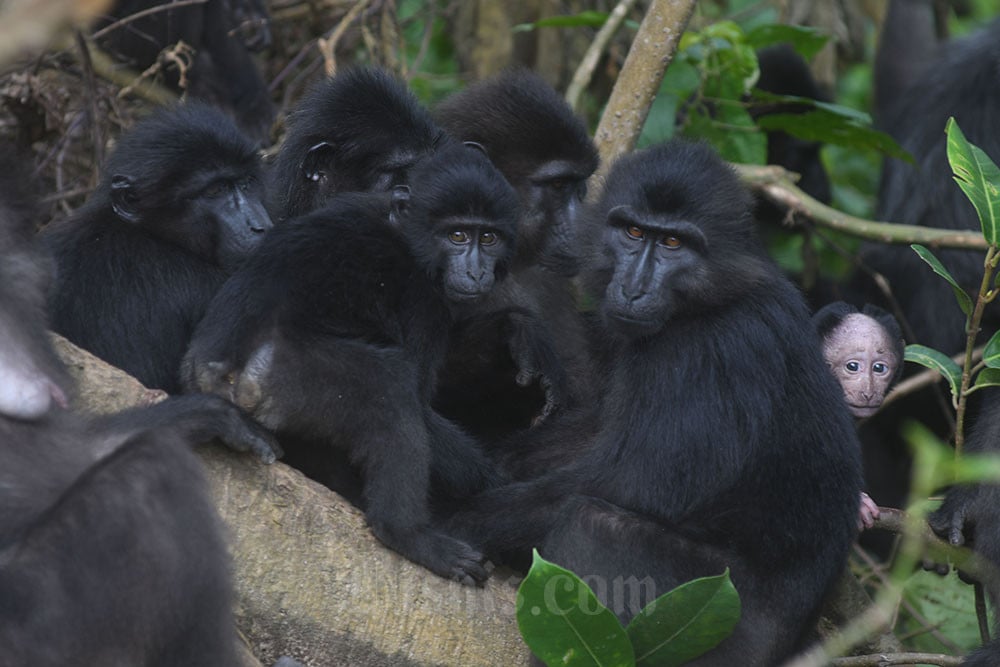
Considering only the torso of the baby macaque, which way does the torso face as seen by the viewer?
toward the camera

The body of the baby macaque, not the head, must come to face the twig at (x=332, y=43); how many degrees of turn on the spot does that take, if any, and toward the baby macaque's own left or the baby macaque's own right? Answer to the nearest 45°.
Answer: approximately 135° to the baby macaque's own right

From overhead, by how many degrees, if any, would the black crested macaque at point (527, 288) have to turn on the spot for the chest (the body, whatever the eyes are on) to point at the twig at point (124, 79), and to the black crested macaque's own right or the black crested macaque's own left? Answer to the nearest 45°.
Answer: approximately 180°

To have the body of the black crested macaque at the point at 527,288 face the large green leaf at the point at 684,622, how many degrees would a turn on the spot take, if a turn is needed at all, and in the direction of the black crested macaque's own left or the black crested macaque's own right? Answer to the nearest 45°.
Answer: approximately 45° to the black crested macaque's own right

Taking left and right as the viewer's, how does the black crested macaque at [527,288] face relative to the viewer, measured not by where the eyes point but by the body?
facing the viewer and to the right of the viewer

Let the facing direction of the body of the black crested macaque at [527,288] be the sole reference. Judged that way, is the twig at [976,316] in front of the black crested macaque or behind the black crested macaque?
in front

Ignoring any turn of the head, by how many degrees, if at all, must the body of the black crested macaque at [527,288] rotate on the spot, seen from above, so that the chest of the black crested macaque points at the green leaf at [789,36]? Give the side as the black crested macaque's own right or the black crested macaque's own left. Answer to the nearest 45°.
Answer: approximately 90° to the black crested macaque's own left

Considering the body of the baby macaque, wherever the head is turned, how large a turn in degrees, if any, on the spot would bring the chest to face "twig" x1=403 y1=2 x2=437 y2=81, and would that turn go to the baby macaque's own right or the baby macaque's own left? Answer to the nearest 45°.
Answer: approximately 135° to the baby macaque's own right
